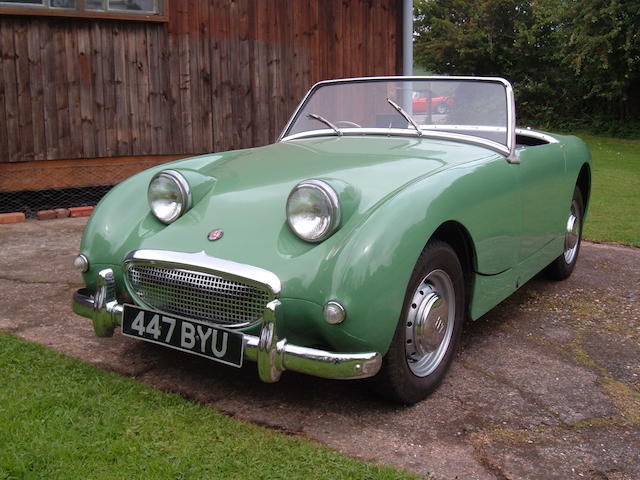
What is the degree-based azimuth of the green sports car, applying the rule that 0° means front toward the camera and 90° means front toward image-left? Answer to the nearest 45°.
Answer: approximately 45°

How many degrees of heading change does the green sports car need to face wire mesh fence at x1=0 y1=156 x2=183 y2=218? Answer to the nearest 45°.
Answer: approximately 90° to its right

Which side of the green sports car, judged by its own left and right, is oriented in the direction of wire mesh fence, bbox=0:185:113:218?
right

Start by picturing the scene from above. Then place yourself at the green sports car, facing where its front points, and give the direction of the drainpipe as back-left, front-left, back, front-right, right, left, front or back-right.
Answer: back-right
